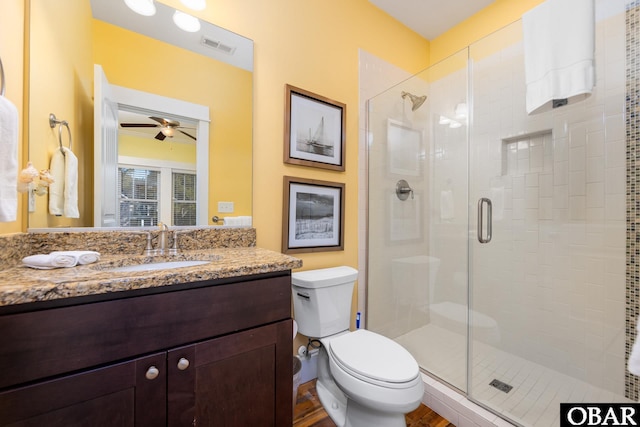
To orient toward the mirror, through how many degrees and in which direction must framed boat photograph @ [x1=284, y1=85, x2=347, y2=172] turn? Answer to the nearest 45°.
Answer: approximately 90° to its right

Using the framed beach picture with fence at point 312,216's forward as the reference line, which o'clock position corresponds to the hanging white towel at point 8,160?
The hanging white towel is roughly at 3 o'clock from the framed beach picture with fence.

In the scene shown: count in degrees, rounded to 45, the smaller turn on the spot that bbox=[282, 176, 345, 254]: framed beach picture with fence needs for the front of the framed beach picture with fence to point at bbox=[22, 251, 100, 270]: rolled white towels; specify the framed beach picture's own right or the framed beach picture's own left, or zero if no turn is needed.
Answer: approximately 90° to the framed beach picture's own right

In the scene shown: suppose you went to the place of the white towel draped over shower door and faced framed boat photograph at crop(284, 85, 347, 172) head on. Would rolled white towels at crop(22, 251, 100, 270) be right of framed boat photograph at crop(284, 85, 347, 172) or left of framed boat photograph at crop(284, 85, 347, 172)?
left

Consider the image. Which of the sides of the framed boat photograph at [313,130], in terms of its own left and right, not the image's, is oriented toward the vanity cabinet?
right

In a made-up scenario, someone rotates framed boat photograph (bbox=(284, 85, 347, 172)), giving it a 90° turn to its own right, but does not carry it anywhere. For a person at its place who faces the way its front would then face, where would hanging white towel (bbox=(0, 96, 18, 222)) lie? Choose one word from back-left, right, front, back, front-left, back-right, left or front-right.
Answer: front

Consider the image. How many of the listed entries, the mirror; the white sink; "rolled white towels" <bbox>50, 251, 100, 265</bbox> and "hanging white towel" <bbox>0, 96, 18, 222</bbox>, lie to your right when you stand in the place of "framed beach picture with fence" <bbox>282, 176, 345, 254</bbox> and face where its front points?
4

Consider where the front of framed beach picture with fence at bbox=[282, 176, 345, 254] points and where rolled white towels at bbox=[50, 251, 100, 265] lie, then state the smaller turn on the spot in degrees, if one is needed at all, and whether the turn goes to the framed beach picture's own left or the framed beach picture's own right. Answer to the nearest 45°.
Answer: approximately 90° to the framed beach picture's own right

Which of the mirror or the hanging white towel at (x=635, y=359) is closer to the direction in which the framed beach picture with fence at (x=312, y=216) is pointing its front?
the hanging white towel

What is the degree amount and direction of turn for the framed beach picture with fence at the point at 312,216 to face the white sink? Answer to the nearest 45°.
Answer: approximately 90° to its right

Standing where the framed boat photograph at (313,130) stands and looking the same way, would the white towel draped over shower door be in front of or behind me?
in front

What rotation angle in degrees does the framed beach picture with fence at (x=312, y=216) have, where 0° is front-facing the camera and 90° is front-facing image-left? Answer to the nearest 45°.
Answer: approximately 315°

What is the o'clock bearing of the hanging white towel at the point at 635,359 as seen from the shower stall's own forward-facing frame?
The hanging white towel is roughly at 10 o'clock from the shower stall.
